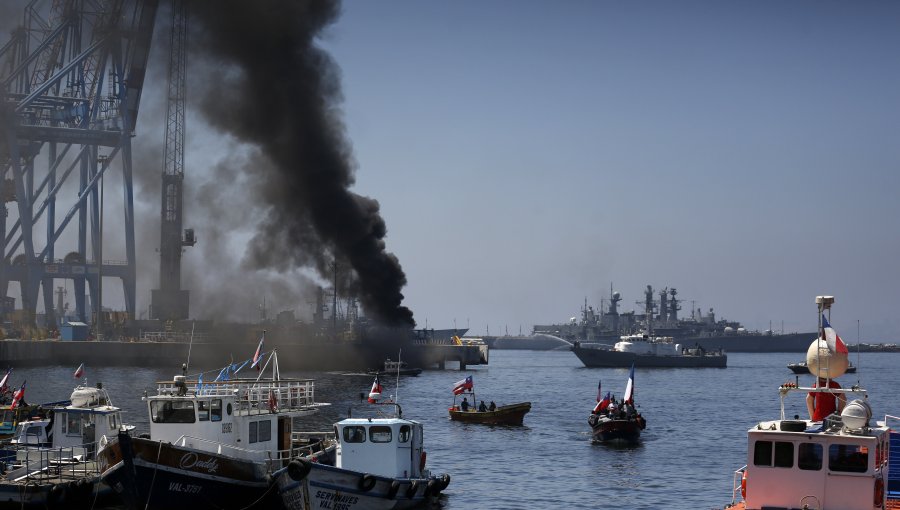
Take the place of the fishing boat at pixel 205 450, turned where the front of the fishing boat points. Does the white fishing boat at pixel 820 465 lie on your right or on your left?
on your left

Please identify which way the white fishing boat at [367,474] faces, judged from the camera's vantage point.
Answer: facing the viewer and to the left of the viewer

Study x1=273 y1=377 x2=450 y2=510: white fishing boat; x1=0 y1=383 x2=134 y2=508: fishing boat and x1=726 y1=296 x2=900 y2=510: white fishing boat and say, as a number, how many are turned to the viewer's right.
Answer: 0

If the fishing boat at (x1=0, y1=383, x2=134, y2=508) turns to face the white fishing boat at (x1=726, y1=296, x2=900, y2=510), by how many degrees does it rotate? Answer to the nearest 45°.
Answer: approximately 45° to its right

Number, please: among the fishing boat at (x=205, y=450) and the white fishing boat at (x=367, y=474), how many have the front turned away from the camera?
0
